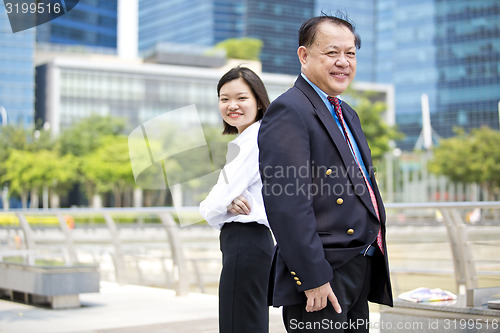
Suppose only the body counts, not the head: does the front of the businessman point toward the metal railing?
no

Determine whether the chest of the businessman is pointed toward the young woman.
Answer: no

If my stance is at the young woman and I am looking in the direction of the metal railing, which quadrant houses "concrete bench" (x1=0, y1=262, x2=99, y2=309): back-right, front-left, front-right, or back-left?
front-left

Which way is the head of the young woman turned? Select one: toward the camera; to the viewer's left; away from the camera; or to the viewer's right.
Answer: toward the camera

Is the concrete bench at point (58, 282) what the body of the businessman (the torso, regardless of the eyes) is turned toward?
no

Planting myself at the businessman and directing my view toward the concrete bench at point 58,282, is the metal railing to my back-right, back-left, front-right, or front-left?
front-right
